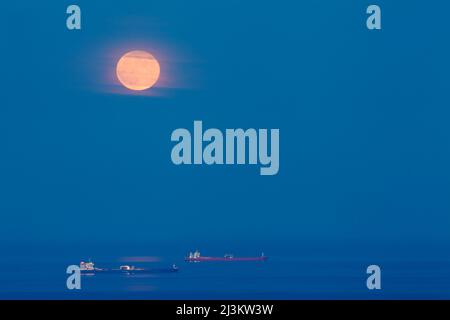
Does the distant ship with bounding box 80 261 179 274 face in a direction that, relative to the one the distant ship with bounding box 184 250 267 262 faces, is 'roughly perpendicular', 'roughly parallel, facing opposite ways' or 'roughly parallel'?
roughly parallel

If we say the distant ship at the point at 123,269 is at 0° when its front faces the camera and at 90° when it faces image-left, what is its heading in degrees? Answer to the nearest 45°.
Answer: approximately 270°

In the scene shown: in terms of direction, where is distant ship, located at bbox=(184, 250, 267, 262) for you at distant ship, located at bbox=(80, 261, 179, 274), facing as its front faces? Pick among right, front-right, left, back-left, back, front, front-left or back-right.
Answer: front

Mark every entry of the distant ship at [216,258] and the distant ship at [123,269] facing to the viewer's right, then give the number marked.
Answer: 2

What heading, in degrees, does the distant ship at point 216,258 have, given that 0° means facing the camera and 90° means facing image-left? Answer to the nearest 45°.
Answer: approximately 270°

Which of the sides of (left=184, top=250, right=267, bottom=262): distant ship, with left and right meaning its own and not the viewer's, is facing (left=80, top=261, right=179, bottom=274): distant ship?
right
